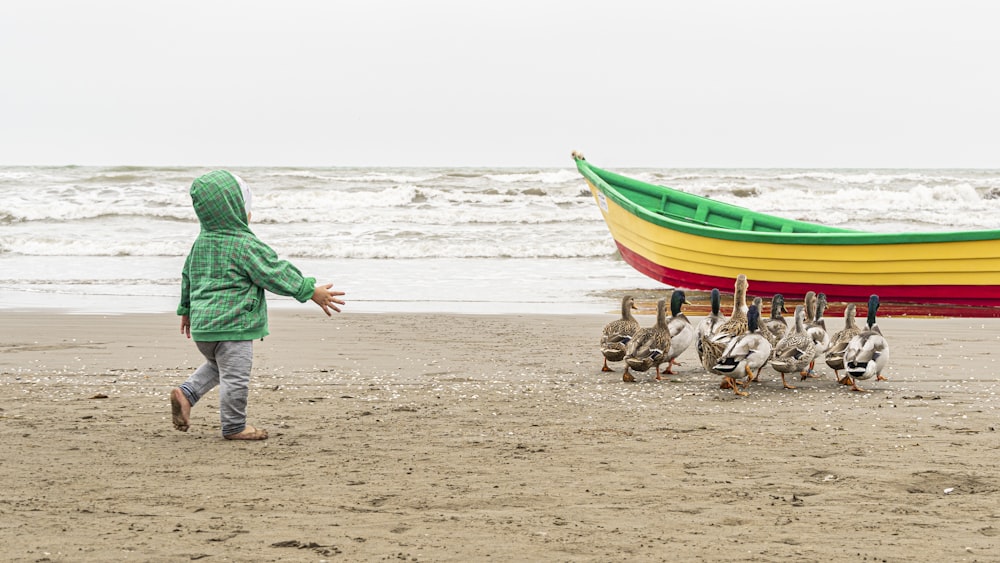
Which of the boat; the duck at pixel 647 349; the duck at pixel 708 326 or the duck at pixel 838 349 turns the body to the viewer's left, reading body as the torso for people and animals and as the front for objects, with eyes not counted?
the boat

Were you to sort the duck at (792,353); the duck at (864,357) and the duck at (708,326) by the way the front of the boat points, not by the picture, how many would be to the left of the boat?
3

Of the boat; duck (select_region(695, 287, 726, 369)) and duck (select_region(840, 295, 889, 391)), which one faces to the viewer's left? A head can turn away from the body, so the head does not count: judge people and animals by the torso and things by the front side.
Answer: the boat

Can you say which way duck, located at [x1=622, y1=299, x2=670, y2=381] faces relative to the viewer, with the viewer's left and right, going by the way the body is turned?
facing away from the viewer and to the right of the viewer

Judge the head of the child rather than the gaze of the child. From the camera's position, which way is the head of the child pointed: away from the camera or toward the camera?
away from the camera

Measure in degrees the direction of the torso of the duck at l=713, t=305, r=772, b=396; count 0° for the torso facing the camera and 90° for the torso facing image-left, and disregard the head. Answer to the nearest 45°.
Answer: approximately 225°

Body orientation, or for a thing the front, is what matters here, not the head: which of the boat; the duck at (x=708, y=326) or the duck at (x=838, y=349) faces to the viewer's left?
the boat

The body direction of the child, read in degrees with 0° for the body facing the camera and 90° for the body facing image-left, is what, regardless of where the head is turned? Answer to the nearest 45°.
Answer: approximately 225°

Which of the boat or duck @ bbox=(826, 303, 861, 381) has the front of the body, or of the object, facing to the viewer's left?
the boat

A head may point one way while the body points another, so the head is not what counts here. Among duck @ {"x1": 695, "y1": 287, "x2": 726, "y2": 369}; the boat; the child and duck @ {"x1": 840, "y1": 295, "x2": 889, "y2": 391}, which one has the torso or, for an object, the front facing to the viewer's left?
the boat

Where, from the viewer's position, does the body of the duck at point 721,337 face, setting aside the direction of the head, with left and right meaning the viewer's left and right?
facing away from the viewer and to the right of the viewer
